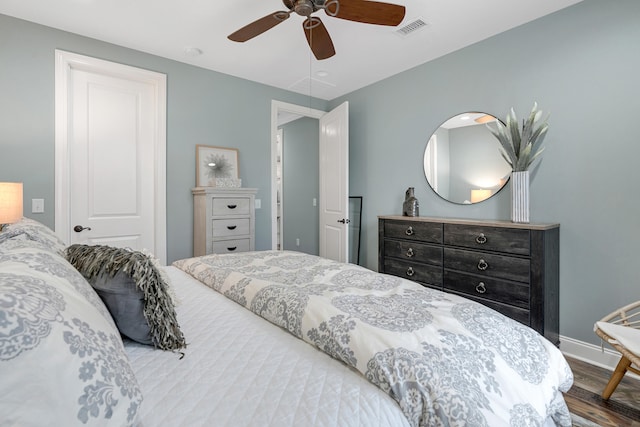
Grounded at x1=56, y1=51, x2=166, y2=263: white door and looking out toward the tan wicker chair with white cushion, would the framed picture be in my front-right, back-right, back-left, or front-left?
front-left

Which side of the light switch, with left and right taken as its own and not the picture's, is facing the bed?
front

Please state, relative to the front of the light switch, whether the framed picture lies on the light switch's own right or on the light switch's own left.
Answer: on the light switch's own left

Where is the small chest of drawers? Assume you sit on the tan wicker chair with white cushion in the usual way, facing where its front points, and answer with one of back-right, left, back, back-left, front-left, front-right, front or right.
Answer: front-right

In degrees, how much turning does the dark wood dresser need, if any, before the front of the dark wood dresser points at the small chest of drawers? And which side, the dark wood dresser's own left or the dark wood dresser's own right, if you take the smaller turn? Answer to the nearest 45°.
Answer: approximately 45° to the dark wood dresser's own right

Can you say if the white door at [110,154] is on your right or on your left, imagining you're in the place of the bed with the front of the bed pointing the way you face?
on your left

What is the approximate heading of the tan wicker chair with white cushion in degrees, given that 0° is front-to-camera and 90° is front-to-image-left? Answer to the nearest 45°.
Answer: approximately 45°

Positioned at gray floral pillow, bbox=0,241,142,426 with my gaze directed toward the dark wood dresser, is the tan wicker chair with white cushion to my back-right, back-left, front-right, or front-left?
front-right

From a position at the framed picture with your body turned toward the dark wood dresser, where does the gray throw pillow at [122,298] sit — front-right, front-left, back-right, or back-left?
front-right

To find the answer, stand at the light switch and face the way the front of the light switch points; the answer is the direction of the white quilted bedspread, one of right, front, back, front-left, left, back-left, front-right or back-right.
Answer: front

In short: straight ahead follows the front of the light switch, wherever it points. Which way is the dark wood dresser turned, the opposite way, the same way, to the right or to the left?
to the right

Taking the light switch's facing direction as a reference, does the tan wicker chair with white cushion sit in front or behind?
in front

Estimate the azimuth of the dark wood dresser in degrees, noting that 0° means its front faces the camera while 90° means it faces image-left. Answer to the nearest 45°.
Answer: approximately 45°

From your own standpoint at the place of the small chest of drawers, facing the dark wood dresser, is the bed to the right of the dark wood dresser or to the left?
right
